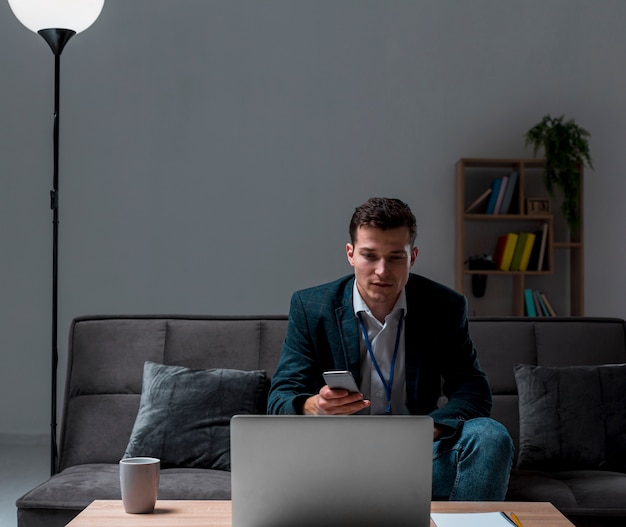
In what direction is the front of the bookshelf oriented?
toward the camera

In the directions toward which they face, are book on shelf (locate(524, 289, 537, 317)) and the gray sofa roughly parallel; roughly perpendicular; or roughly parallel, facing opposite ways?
roughly parallel

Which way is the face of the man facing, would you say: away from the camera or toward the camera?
toward the camera

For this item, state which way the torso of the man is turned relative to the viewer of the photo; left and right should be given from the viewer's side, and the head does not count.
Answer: facing the viewer

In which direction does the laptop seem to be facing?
away from the camera

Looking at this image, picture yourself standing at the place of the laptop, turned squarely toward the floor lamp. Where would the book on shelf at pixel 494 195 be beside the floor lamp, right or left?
right

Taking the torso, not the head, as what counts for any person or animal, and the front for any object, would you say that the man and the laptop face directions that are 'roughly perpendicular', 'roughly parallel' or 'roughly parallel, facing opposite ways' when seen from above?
roughly parallel, facing opposite ways

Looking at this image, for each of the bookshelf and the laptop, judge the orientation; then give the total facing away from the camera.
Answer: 1

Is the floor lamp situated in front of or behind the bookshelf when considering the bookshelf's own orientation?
in front

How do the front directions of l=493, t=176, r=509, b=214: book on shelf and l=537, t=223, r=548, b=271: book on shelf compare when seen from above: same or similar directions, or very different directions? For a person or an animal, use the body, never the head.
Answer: same or similar directions

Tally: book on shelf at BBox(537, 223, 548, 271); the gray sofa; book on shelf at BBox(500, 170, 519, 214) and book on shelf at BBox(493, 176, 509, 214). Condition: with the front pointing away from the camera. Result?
0

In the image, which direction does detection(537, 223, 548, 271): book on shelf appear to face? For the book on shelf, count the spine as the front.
toward the camera

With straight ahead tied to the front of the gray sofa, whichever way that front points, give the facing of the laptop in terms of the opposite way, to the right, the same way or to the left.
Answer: the opposite way

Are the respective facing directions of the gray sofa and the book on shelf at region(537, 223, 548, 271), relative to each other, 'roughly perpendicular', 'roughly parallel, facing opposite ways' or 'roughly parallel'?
roughly parallel
